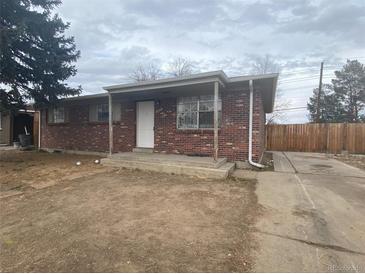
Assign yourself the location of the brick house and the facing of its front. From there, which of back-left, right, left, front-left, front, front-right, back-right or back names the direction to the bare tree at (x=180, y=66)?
back-right

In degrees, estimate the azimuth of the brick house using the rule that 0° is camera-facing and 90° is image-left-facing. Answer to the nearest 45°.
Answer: approximately 45°

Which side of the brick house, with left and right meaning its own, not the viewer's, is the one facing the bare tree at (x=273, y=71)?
back

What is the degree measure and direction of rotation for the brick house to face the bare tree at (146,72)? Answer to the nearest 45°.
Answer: approximately 135° to its right

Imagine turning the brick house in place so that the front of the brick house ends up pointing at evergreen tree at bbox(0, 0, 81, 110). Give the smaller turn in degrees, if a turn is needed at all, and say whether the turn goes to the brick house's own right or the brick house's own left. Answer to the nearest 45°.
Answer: approximately 45° to the brick house's own right

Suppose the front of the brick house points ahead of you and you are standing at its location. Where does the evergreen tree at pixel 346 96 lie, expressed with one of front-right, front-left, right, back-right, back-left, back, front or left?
back

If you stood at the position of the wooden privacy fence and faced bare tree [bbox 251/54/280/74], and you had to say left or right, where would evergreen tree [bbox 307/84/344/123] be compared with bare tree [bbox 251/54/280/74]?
right
